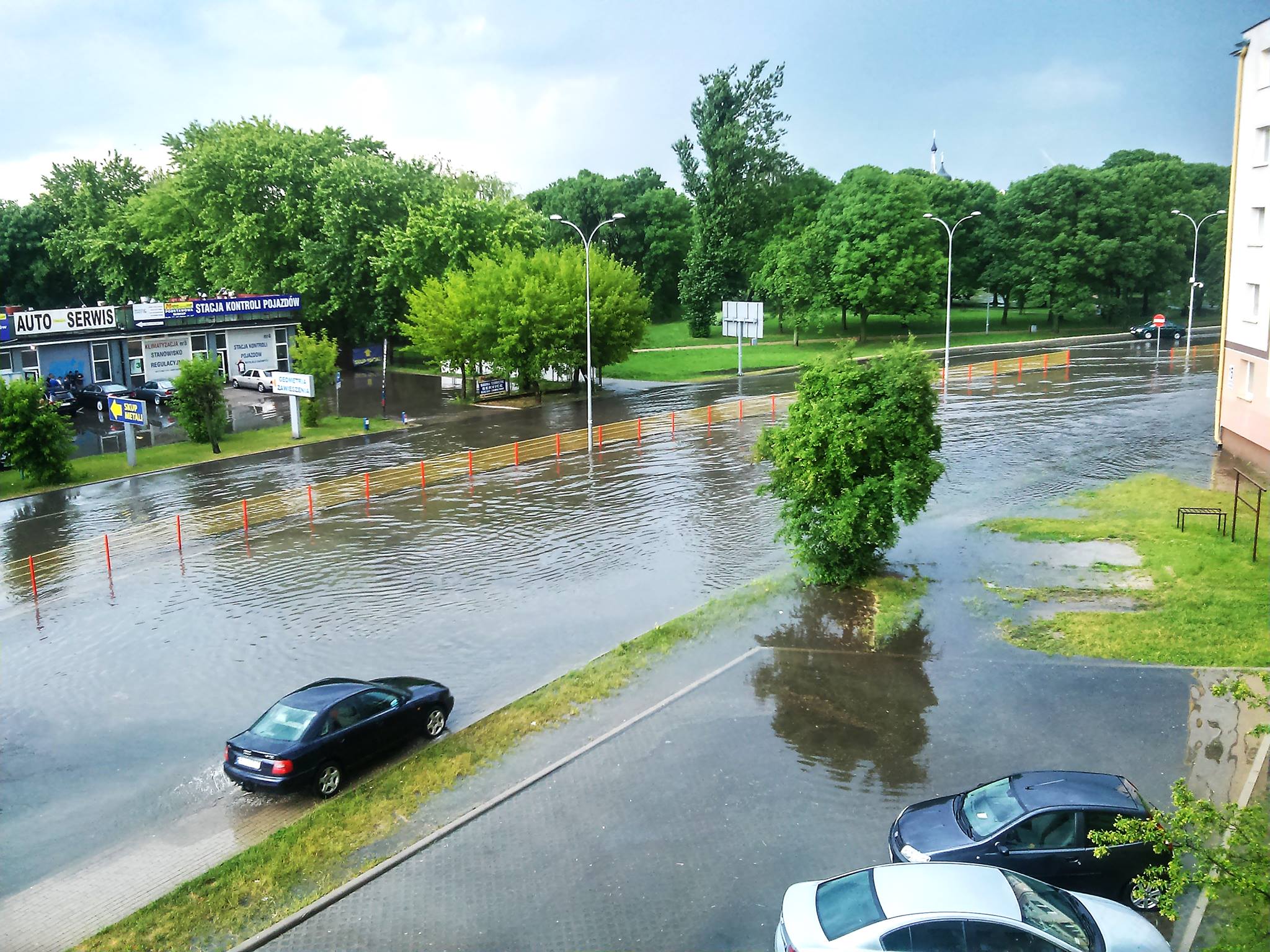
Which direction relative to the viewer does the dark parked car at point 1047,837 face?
to the viewer's left

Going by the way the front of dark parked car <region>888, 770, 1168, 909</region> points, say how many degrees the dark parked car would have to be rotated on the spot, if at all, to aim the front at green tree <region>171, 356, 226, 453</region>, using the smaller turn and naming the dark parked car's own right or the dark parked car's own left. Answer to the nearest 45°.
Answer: approximately 45° to the dark parked car's own right

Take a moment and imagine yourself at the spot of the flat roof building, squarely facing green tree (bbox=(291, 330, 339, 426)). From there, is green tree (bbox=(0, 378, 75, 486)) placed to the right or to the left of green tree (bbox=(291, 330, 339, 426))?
right

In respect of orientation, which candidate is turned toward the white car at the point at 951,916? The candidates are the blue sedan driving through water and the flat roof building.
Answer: the flat roof building

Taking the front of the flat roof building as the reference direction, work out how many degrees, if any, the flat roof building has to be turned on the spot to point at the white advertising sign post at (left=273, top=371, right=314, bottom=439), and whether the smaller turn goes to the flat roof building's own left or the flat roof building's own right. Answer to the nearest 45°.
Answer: approximately 45° to the flat roof building's own left

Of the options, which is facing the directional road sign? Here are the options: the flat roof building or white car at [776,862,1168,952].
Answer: the flat roof building

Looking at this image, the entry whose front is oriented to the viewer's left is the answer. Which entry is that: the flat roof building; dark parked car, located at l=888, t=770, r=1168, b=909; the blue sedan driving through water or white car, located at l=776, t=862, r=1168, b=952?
the dark parked car

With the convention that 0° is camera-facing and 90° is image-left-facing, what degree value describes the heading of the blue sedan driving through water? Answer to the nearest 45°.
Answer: approximately 225°

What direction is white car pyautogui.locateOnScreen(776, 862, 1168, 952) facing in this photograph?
to the viewer's right
